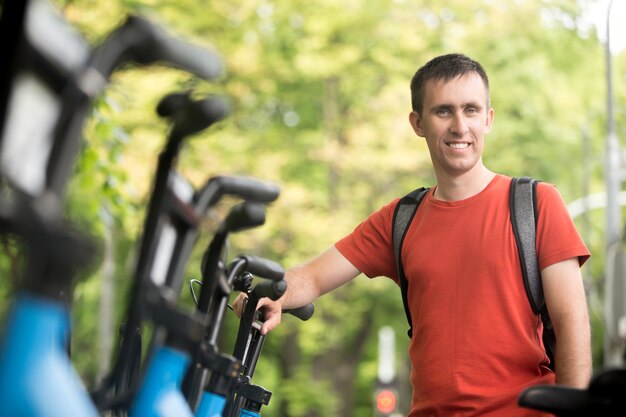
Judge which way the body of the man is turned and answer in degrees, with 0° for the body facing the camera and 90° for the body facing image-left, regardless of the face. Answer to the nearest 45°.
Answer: approximately 0°

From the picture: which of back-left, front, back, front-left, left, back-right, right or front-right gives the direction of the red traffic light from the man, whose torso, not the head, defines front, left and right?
back
